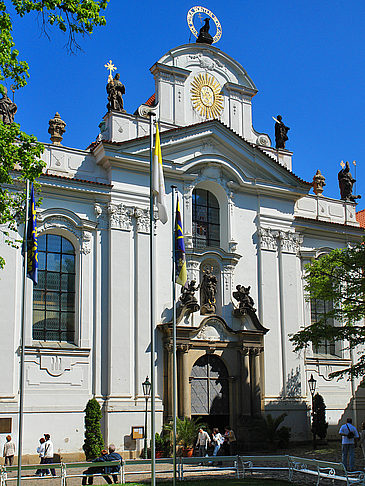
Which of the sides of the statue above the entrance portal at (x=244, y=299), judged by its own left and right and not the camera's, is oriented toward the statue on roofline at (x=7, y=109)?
right

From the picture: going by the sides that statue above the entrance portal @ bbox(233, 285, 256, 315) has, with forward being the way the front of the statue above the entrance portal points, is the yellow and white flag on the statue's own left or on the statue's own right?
on the statue's own right

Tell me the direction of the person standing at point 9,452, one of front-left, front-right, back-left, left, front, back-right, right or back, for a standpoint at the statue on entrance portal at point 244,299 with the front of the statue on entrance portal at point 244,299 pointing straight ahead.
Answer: right

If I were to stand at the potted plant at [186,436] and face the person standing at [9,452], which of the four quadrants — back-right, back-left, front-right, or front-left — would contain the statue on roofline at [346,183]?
back-right

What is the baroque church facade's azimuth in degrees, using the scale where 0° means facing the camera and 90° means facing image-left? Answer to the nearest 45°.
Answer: approximately 315°

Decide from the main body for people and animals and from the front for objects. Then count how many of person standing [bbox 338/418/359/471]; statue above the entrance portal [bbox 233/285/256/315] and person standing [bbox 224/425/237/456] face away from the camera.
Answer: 1

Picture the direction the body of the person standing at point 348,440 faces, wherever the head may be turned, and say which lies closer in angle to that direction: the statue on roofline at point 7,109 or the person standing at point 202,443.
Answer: the person standing at point 202,443
